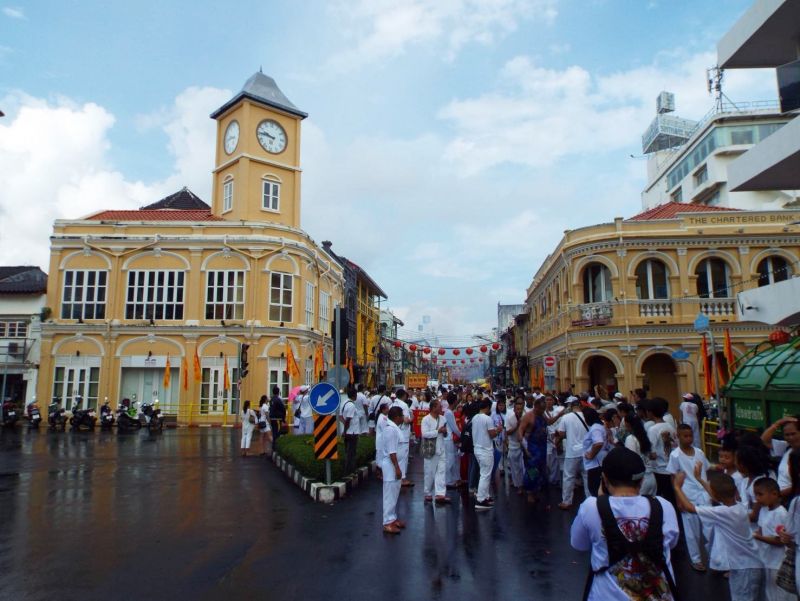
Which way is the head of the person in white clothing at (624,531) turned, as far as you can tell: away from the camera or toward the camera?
away from the camera

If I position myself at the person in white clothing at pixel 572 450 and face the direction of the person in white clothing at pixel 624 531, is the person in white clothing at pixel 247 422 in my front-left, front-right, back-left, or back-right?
back-right

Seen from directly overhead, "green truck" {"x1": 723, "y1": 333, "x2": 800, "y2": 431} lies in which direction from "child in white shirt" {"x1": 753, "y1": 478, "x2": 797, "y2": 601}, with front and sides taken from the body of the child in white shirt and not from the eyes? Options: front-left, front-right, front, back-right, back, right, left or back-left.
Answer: back-right

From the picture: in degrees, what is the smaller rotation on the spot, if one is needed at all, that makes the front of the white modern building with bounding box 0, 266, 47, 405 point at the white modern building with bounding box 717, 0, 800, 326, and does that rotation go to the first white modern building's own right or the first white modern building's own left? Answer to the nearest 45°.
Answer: approximately 45° to the first white modern building's own left

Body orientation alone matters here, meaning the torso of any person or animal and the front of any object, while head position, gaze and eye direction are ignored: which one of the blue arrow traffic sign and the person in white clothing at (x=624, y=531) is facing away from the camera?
the person in white clothing

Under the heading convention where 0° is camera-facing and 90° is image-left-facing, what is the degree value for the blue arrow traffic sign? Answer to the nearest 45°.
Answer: approximately 0°

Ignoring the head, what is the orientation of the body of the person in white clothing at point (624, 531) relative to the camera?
away from the camera

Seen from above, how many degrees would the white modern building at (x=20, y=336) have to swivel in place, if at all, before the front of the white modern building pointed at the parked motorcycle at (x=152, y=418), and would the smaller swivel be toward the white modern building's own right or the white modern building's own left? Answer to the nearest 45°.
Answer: approximately 45° to the white modern building's own left
